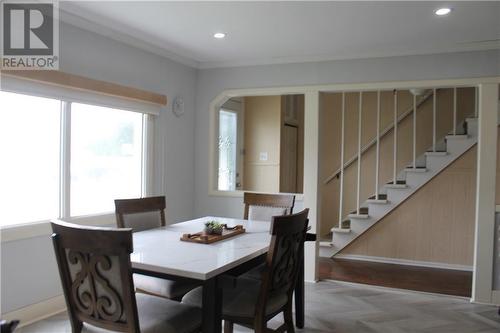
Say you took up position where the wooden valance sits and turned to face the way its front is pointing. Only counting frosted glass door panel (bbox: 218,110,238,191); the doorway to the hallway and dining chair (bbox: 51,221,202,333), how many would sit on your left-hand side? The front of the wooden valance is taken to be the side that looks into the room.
2

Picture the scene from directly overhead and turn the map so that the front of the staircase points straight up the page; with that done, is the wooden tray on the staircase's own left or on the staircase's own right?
on the staircase's own left

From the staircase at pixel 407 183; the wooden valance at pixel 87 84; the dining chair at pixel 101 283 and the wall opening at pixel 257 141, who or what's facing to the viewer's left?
the staircase

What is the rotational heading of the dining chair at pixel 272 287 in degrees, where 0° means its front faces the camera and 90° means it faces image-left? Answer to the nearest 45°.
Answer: approximately 135°

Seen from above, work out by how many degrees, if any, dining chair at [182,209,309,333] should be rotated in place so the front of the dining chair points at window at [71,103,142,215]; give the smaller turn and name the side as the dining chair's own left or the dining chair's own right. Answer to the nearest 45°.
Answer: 0° — it already faces it

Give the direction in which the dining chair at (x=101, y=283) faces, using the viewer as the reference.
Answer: facing away from the viewer and to the right of the viewer

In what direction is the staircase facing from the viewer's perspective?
to the viewer's left

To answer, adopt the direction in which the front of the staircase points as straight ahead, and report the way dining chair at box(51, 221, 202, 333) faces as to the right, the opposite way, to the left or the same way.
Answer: to the right
